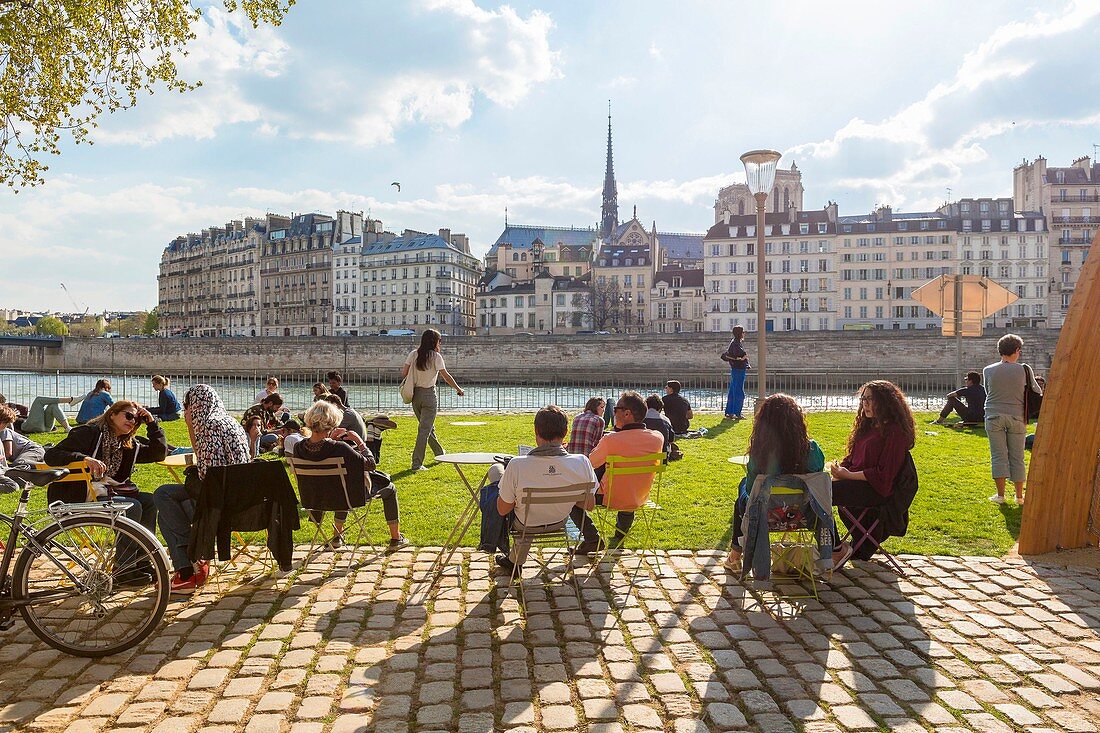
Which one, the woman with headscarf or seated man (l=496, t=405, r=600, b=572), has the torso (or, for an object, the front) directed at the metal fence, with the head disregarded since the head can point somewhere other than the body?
the seated man

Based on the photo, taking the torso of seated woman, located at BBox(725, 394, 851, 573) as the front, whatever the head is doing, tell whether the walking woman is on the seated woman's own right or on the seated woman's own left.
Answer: on the seated woman's own left

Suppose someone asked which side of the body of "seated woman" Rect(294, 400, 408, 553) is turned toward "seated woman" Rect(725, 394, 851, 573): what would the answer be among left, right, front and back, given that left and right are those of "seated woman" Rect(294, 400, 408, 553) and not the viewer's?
right

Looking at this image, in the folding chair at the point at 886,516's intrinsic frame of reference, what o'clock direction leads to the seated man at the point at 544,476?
The seated man is roughly at 11 o'clock from the folding chair.

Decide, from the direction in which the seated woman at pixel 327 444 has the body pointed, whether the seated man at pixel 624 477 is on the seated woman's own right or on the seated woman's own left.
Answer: on the seated woman's own right

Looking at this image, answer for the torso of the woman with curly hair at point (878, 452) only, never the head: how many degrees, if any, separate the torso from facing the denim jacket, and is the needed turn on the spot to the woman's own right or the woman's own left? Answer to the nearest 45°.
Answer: approximately 45° to the woman's own left

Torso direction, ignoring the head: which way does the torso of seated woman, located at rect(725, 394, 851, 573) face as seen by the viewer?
away from the camera

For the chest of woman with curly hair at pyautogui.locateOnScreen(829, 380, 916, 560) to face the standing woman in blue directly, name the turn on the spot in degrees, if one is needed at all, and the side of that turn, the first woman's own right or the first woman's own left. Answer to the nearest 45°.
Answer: approximately 90° to the first woman's own right

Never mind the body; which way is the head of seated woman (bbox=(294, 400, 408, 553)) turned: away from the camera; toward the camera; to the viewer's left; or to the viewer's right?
away from the camera

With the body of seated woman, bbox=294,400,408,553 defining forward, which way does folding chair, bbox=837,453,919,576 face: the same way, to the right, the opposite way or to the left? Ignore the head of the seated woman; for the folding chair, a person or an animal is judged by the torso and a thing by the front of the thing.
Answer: to the left

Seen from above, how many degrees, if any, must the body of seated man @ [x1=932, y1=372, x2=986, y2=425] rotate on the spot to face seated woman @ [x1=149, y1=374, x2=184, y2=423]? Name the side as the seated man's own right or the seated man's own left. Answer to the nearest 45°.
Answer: approximately 45° to the seated man's own left

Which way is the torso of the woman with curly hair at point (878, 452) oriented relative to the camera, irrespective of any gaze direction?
to the viewer's left

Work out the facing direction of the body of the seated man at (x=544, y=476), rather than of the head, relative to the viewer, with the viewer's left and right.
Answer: facing away from the viewer

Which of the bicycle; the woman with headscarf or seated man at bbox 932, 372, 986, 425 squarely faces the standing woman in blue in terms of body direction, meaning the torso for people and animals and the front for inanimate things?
the seated man

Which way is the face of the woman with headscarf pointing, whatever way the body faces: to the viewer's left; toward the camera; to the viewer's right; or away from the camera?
to the viewer's left

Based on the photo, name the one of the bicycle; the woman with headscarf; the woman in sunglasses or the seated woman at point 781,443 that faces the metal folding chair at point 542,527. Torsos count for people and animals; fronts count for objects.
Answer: the woman in sunglasses

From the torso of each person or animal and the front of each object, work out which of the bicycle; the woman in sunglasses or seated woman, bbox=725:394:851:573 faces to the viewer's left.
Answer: the bicycle
